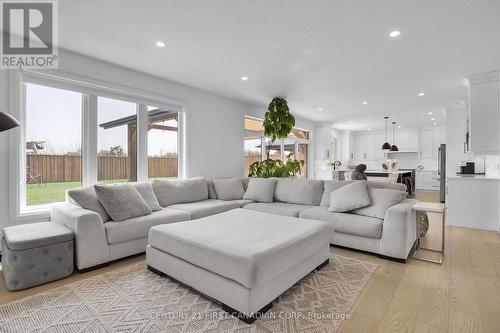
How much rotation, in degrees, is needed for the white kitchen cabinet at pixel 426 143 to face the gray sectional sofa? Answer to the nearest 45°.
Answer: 0° — it already faces it

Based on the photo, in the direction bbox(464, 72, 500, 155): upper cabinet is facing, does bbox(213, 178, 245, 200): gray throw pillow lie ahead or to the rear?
ahead

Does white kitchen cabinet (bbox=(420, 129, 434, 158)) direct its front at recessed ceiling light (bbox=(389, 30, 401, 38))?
yes

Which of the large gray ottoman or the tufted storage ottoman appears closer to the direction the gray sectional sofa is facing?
the large gray ottoman

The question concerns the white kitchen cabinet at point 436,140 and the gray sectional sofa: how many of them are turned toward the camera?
2

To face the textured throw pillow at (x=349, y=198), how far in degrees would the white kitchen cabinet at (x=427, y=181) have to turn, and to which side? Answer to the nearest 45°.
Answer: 0° — it already faces it

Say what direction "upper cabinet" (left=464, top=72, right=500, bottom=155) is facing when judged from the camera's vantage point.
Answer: facing to the left of the viewer

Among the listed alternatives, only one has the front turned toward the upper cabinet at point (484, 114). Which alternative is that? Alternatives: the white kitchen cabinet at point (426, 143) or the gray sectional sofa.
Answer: the white kitchen cabinet

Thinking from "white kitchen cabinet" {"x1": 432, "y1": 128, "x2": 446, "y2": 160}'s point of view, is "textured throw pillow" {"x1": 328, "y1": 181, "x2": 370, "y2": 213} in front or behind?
in front

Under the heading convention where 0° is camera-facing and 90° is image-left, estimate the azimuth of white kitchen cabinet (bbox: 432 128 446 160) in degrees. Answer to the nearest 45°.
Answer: approximately 0°
